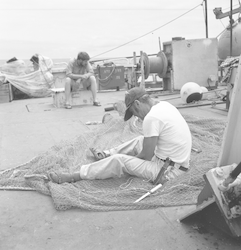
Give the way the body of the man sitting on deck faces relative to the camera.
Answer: to the viewer's left

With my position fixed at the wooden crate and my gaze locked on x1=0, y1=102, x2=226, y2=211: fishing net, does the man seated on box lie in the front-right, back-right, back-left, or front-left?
front-left

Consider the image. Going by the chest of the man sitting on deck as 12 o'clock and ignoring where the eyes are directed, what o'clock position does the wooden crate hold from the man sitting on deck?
The wooden crate is roughly at 2 o'clock from the man sitting on deck.

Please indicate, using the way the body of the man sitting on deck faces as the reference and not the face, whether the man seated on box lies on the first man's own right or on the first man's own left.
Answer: on the first man's own right

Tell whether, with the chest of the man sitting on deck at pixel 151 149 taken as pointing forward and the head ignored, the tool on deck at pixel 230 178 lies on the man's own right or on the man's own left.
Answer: on the man's own left

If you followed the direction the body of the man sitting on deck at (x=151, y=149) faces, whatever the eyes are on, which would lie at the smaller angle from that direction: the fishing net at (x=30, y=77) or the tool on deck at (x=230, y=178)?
the fishing net

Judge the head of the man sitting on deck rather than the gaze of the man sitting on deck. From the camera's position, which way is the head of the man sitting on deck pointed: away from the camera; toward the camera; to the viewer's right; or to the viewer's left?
to the viewer's left

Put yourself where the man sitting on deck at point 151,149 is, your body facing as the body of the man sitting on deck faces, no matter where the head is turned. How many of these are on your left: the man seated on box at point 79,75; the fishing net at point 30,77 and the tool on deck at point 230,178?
1
